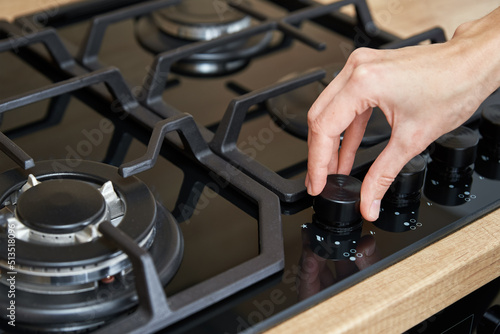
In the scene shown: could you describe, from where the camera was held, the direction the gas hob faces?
facing the viewer and to the right of the viewer
